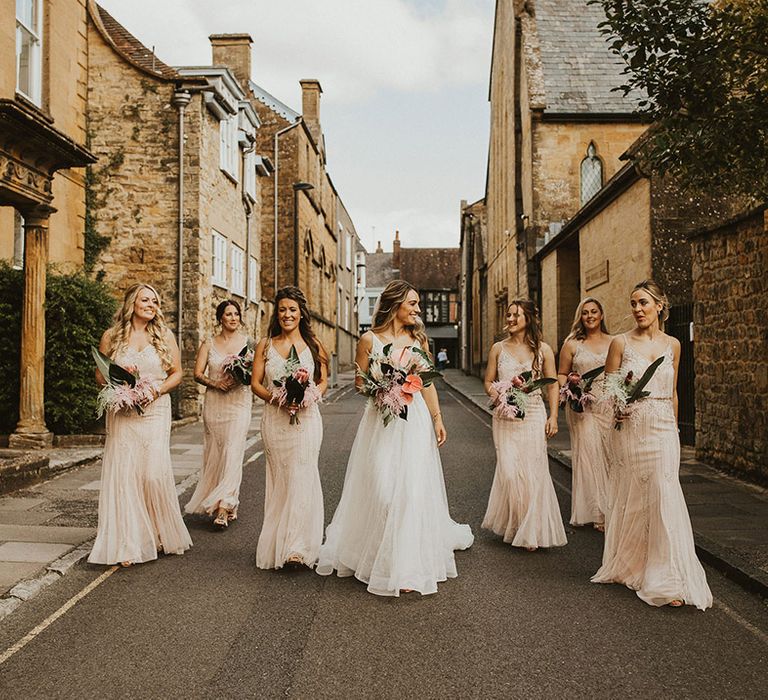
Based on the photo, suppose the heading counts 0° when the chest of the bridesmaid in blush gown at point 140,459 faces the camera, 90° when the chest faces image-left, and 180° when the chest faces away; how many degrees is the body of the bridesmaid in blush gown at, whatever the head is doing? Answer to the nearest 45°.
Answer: approximately 0°

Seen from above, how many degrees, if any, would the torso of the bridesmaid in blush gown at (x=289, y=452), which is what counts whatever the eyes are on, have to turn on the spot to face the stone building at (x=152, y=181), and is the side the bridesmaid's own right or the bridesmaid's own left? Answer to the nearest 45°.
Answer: approximately 180°

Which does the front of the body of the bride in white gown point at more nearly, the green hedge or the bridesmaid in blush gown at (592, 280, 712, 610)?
the bridesmaid in blush gown

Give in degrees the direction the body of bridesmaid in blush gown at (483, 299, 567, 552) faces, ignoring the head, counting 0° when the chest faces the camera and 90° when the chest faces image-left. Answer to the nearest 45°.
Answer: approximately 0°

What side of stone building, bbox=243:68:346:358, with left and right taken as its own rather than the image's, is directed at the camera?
right

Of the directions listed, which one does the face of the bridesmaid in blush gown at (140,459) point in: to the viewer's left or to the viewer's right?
to the viewer's right

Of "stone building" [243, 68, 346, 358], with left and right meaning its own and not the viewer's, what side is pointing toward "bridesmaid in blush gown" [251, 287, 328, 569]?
right
